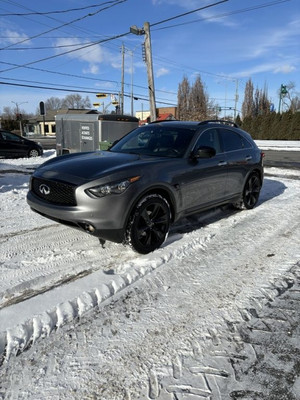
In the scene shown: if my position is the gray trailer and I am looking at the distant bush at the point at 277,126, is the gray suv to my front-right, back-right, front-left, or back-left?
back-right

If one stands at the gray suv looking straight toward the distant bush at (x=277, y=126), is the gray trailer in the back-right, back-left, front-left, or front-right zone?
front-left

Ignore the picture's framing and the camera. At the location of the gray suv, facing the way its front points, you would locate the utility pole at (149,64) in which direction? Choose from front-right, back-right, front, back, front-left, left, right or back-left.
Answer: back-right

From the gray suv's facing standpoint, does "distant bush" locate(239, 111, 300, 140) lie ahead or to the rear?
to the rear

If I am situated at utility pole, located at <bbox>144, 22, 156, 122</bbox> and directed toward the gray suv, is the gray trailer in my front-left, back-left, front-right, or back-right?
front-right

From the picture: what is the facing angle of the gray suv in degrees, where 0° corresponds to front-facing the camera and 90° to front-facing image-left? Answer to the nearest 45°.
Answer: approximately 45°

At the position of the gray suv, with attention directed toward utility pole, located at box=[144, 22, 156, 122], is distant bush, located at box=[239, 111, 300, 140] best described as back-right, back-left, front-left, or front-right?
front-right

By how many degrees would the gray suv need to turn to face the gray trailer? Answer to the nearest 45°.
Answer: approximately 135° to its right
